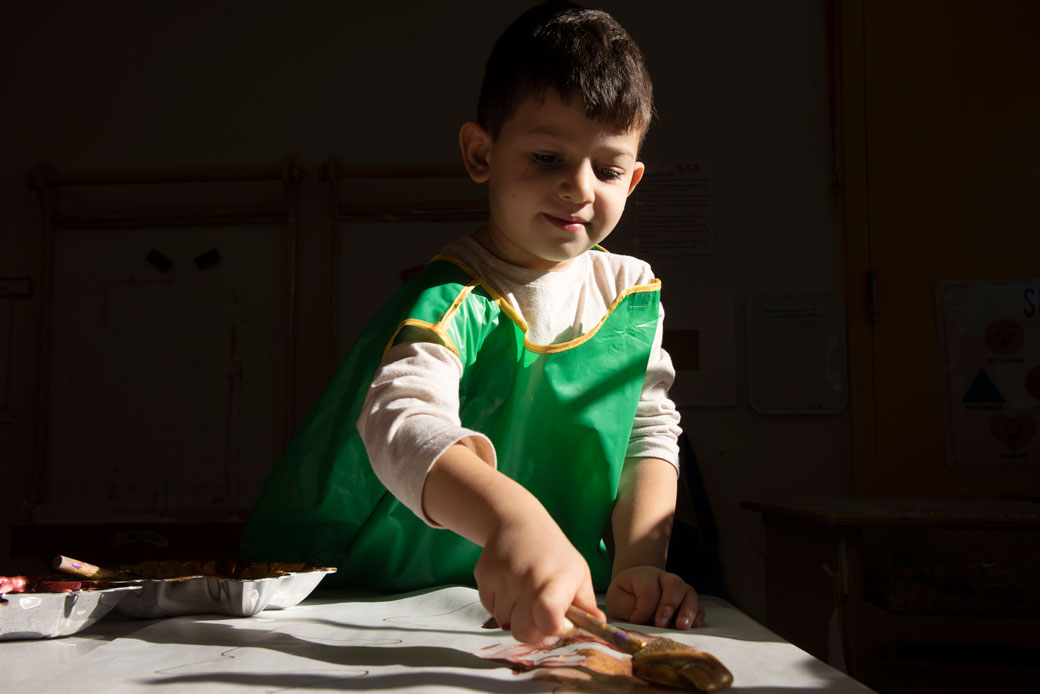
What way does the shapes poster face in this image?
toward the camera

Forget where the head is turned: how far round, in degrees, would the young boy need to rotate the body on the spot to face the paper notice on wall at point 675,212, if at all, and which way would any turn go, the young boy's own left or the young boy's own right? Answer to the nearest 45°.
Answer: approximately 135° to the young boy's own left

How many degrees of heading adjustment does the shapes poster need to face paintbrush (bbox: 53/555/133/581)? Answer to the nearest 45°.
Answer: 0° — it already faces it

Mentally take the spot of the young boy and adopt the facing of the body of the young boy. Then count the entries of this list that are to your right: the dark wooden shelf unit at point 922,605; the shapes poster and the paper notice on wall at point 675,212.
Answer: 0

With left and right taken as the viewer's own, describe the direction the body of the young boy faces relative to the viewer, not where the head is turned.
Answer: facing the viewer and to the right of the viewer

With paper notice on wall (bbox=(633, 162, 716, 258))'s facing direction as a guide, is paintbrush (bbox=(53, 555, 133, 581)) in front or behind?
in front

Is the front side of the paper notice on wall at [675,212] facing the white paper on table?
yes

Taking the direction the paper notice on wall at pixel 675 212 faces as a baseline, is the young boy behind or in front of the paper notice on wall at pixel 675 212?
in front

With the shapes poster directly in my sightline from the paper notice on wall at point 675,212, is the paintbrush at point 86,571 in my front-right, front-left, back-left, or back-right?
back-right

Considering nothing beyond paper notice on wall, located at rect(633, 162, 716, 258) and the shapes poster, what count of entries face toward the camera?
2
